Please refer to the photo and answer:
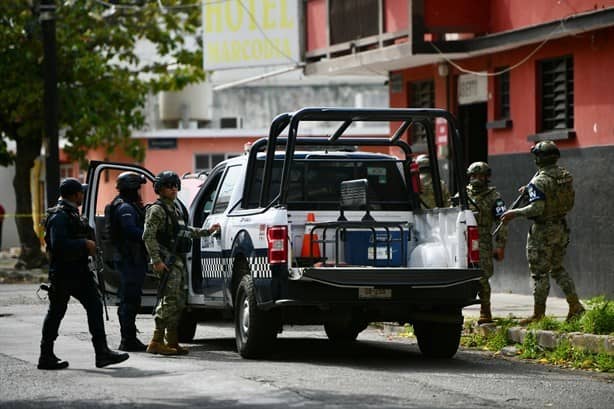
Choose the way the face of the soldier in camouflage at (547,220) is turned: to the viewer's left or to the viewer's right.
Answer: to the viewer's left

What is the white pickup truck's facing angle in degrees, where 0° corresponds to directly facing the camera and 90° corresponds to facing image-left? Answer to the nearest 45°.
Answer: approximately 135°

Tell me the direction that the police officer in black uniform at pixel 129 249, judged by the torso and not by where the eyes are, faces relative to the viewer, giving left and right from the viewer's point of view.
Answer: facing to the right of the viewer

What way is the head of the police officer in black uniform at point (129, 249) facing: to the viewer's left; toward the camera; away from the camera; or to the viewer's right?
to the viewer's right

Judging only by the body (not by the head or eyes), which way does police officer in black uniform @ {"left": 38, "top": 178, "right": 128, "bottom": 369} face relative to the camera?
to the viewer's right

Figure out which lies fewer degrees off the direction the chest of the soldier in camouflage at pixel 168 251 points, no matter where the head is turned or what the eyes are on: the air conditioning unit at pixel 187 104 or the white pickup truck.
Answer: the white pickup truck

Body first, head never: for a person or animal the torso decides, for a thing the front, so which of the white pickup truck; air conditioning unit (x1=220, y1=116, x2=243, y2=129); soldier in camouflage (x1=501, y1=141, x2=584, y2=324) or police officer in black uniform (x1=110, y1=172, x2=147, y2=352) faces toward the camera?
the air conditioning unit
